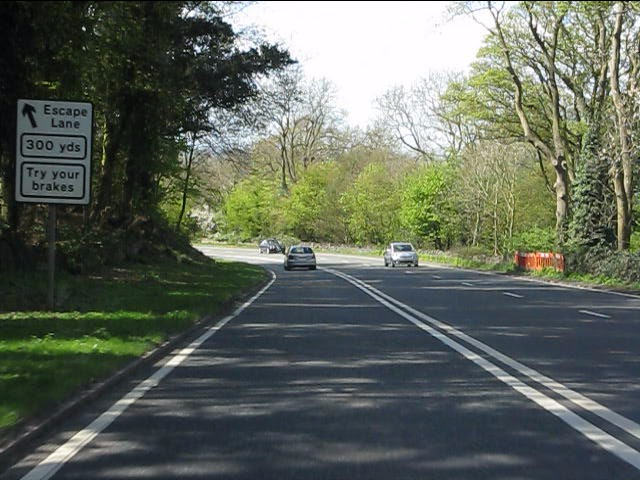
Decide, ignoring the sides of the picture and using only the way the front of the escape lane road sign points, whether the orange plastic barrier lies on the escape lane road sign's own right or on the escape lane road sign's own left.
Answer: on the escape lane road sign's own left

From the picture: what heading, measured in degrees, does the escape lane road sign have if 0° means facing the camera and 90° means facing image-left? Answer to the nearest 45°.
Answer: approximately 0°
